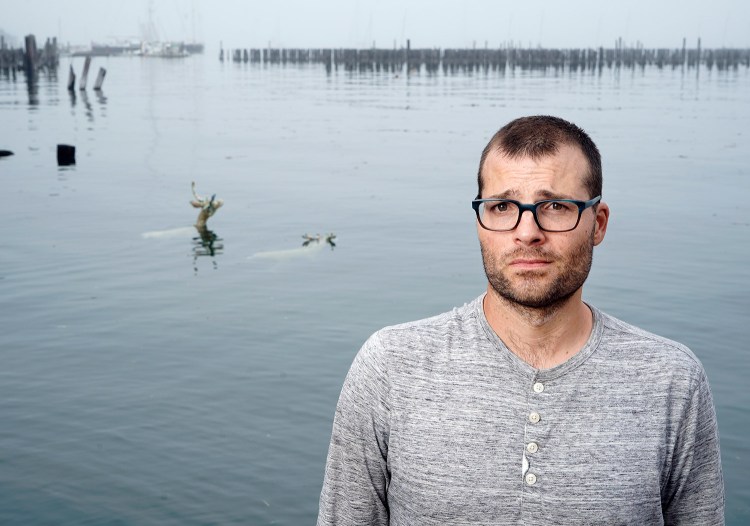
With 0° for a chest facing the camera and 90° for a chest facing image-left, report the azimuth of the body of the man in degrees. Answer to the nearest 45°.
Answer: approximately 0°

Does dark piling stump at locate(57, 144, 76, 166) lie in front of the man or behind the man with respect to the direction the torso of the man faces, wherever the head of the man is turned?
behind
